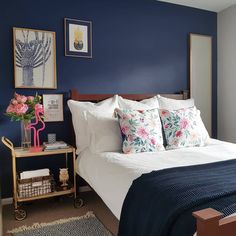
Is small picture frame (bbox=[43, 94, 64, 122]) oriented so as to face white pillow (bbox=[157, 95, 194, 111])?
no

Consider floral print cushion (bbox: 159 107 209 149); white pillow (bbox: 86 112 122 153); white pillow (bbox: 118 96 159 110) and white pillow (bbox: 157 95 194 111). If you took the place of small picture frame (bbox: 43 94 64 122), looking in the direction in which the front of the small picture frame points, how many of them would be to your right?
0

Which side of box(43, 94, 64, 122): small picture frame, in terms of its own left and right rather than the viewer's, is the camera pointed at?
front

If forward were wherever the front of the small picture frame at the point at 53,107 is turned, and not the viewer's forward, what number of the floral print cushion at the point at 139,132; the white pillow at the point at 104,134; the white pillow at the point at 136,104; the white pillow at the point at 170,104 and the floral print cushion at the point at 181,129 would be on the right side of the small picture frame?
0

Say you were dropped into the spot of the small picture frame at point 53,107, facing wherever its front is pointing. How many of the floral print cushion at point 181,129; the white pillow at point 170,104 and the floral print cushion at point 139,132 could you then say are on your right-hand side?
0

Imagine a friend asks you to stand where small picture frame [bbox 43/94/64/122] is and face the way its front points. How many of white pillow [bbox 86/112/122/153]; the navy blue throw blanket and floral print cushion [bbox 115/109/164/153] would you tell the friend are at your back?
0

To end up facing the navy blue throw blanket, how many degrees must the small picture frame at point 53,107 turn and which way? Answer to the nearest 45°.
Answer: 0° — it already faces it

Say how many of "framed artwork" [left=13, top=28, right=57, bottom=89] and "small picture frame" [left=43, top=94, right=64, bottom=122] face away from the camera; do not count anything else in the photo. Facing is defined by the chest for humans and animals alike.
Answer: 0

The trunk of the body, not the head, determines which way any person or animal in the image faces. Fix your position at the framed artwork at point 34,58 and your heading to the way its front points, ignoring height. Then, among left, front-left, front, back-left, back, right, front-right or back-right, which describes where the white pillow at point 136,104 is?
front-left

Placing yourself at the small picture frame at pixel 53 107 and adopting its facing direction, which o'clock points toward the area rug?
The area rug is roughly at 12 o'clock from the small picture frame.

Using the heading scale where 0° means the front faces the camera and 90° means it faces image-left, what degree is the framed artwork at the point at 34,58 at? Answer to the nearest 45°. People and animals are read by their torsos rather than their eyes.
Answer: approximately 315°
